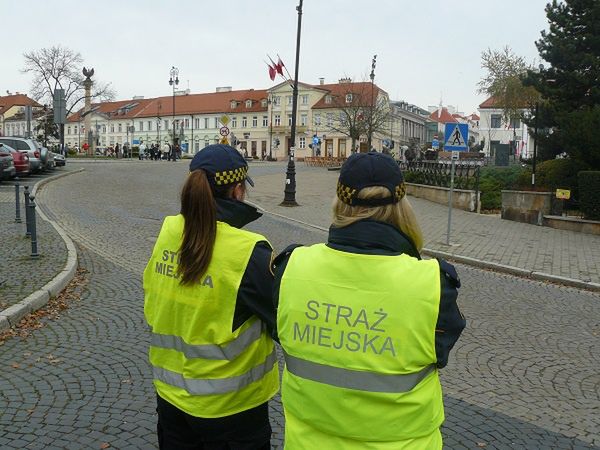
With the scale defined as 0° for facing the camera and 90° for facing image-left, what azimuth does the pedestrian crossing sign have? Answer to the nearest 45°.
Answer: approximately 0°

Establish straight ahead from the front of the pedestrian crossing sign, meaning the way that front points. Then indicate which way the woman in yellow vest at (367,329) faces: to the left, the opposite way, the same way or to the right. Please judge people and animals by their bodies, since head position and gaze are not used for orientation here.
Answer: the opposite way

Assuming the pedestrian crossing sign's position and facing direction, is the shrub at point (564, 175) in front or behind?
behind

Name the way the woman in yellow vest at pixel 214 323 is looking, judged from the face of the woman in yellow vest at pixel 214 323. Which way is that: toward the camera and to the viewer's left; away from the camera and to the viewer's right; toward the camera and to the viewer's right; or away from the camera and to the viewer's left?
away from the camera and to the viewer's right

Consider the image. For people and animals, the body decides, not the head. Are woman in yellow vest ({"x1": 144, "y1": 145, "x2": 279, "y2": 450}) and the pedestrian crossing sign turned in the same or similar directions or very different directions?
very different directions

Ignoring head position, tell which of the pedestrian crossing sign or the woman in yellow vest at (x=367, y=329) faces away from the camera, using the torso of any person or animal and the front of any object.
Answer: the woman in yellow vest

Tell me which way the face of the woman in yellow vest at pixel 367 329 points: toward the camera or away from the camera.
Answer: away from the camera

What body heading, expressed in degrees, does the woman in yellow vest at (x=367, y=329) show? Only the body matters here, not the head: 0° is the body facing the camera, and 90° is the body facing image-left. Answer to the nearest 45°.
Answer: approximately 180°

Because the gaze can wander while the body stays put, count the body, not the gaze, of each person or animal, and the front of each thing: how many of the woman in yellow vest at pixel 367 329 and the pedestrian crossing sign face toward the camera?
1

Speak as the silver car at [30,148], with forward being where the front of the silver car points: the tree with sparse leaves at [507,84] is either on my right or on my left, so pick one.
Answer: on my right
